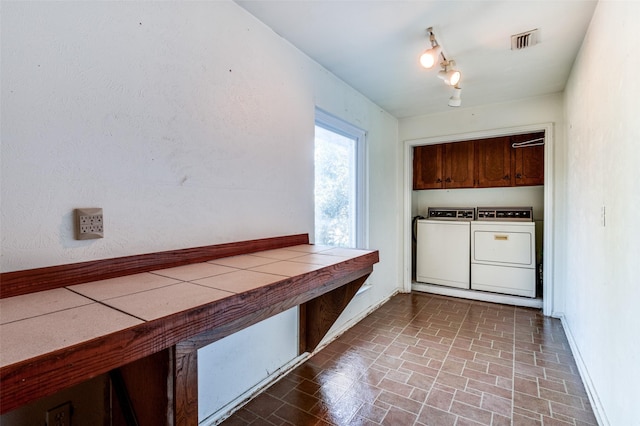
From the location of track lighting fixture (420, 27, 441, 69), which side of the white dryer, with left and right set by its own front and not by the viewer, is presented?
front

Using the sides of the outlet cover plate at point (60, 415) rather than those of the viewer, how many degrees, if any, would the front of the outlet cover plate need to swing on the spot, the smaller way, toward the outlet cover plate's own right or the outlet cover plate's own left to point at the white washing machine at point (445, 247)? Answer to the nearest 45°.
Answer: approximately 45° to the outlet cover plate's own left

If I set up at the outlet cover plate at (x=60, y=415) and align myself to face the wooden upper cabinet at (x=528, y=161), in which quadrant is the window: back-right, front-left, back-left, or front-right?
front-left

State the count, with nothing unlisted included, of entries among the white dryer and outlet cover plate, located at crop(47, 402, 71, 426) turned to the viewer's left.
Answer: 0

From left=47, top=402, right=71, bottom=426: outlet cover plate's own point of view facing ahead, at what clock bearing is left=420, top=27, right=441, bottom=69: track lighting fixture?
The track lighting fixture is roughly at 11 o'clock from the outlet cover plate.

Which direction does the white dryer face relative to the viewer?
toward the camera

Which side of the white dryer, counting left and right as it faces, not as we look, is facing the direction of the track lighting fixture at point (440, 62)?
front

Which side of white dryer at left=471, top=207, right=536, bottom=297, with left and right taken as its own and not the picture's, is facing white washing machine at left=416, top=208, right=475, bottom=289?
right

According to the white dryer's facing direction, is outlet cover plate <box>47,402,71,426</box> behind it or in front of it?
in front

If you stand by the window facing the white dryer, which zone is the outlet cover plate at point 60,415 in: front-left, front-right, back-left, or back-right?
back-right

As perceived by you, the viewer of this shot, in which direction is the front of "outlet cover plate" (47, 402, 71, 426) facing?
facing the viewer and to the right of the viewer

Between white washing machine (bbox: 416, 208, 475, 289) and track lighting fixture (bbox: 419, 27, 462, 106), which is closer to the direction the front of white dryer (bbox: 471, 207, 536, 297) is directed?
the track lighting fixture
